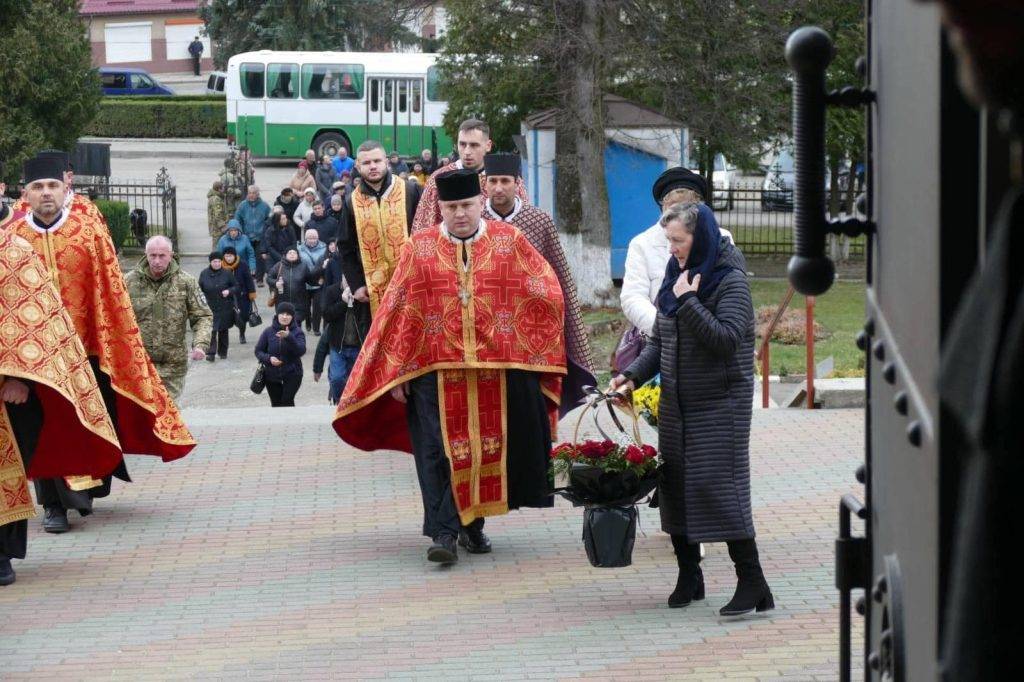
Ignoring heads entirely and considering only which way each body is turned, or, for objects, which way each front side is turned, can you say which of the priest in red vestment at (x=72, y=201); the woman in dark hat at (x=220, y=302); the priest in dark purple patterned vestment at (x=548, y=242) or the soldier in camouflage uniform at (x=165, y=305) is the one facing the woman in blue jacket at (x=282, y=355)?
the woman in dark hat

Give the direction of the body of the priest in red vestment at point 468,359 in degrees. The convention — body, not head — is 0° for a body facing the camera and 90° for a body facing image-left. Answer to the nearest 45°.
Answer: approximately 0°

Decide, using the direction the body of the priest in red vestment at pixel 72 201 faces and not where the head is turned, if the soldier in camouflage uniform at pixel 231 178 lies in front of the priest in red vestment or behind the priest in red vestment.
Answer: behind

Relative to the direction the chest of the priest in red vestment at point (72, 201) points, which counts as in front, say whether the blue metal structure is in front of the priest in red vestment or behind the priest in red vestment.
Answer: behind

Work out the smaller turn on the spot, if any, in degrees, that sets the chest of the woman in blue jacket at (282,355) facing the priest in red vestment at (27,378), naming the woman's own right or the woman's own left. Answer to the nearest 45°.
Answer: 0° — they already face them

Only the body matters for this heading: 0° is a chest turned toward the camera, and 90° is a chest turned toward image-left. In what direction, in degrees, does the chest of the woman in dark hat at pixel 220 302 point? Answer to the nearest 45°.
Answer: approximately 0°
